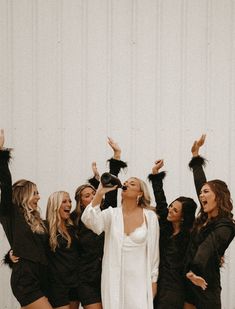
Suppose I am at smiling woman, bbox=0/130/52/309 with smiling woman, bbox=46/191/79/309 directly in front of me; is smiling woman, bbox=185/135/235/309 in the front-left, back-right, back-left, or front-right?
front-right

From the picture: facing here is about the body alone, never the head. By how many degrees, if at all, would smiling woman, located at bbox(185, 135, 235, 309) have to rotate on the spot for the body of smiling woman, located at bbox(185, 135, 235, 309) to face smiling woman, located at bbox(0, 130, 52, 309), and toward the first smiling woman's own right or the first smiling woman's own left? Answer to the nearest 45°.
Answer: approximately 45° to the first smiling woman's own right

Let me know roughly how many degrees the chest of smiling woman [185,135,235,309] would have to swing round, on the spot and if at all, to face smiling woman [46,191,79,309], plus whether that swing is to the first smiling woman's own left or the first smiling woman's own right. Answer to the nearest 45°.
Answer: approximately 45° to the first smiling woman's own right

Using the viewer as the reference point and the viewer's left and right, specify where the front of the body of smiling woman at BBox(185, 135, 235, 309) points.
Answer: facing the viewer and to the left of the viewer

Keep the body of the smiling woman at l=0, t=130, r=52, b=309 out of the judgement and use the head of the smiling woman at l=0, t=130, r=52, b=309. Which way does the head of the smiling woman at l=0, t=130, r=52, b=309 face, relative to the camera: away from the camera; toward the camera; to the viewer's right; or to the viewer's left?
to the viewer's right

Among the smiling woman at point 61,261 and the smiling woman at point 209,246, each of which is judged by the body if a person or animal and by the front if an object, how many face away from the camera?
0
